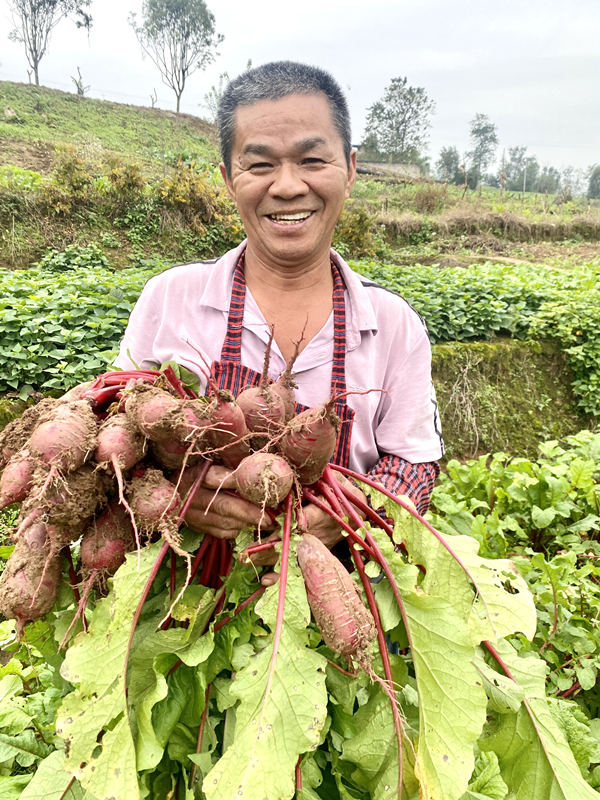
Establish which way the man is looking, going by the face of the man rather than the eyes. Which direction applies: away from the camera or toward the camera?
toward the camera

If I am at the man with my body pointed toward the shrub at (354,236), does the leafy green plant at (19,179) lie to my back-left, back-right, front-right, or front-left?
front-left

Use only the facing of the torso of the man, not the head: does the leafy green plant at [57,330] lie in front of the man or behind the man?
behind

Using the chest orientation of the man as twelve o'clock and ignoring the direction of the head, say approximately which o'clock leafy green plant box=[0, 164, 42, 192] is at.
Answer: The leafy green plant is roughly at 5 o'clock from the man.

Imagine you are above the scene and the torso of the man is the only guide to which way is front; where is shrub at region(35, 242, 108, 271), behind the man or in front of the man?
behind

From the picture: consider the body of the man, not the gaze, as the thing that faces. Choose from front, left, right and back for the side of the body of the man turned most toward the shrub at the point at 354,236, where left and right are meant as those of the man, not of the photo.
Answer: back

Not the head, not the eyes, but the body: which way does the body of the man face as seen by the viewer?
toward the camera

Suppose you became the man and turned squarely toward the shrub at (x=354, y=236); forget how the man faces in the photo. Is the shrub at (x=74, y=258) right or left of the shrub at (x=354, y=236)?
left

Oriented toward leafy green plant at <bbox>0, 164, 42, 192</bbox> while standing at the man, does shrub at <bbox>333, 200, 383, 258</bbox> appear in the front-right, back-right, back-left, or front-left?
front-right
